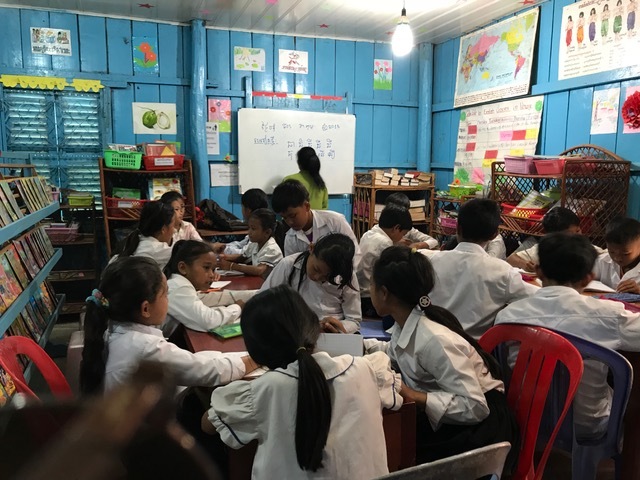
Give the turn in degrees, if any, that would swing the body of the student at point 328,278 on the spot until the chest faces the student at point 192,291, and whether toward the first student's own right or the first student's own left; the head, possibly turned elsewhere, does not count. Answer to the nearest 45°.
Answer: approximately 90° to the first student's own right

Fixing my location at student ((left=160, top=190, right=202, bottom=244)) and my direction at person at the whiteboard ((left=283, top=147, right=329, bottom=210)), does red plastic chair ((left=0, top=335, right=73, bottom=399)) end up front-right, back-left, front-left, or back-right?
back-right

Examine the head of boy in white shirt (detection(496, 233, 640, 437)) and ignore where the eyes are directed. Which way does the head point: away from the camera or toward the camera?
away from the camera

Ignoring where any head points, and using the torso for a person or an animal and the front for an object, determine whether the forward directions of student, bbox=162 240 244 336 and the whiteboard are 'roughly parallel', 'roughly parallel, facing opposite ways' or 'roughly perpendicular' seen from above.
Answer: roughly perpendicular

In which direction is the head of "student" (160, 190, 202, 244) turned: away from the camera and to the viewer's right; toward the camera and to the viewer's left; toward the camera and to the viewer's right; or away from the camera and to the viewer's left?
toward the camera and to the viewer's right

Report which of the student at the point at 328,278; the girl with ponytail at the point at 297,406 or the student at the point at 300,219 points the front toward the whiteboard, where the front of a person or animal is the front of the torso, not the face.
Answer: the girl with ponytail

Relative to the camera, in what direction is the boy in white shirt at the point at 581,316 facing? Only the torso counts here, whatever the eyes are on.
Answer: away from the camera

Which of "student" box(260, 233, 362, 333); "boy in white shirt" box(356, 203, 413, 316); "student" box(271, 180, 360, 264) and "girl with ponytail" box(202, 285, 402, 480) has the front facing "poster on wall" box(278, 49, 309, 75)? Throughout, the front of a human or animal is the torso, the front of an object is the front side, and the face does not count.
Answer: the girl with ponytail

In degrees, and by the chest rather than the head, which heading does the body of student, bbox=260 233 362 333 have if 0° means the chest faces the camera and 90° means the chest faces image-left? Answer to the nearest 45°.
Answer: approximately 0°

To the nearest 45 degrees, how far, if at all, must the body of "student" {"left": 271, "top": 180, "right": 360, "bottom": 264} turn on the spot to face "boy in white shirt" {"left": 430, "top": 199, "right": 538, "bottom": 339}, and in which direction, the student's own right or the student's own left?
approximately 90° to the student's own left

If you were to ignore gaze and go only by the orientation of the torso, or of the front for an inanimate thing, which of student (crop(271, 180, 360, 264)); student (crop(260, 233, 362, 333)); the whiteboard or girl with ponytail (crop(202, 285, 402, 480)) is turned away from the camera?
the girl with ponytail

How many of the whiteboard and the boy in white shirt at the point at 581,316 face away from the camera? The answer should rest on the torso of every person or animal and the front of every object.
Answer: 1

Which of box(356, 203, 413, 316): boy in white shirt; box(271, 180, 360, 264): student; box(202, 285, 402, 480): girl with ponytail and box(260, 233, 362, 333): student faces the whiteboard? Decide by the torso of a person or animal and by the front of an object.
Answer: the girl with ponytail

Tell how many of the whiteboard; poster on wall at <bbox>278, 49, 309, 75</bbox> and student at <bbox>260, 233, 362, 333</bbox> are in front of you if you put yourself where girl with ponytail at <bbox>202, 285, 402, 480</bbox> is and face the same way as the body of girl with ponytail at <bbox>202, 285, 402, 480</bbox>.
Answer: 3
